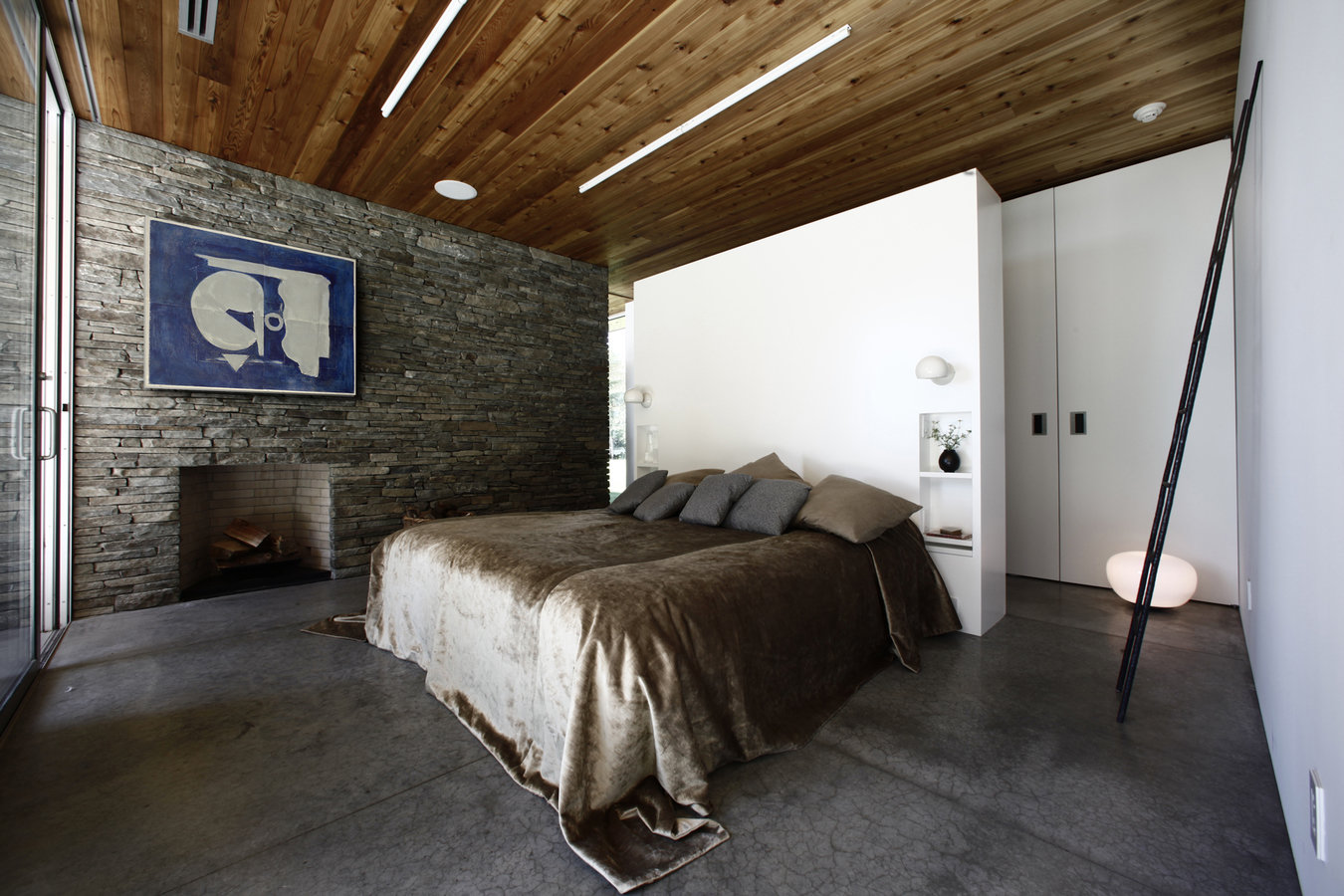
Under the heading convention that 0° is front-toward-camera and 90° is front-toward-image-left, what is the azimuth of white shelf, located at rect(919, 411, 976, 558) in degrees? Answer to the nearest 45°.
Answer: approximately 0°

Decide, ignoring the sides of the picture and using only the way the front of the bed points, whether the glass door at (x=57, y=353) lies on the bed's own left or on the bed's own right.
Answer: on the bed's own right

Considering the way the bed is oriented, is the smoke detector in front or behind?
behind

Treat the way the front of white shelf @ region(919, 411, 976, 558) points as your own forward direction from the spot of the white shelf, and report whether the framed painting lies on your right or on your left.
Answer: on your right

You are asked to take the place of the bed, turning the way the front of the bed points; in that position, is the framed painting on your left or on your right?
on your right

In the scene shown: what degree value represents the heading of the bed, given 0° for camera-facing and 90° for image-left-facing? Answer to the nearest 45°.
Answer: approximately 45°

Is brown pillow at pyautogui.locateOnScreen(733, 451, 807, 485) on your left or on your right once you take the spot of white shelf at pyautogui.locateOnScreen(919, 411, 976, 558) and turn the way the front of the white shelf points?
on your right
